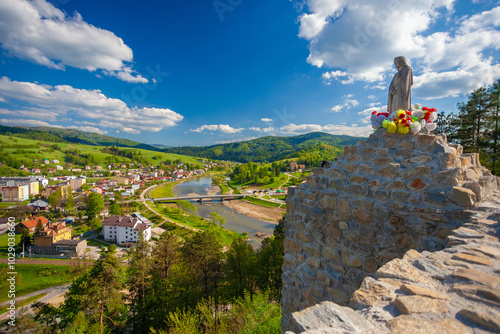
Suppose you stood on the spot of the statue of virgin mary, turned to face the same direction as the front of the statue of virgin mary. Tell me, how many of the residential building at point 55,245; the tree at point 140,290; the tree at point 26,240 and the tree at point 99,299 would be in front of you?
4

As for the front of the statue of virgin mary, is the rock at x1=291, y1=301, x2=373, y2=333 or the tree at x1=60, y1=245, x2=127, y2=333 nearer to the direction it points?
the tree

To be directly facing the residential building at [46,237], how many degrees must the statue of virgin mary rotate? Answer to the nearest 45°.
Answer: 0° — it already faces it

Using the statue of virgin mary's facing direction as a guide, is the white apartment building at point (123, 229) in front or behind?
in front

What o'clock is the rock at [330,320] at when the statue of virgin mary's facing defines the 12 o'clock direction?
The rock is roughly at 9 o'clock from the statue of virgin mary.

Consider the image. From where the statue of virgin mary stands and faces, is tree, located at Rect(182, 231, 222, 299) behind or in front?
in front

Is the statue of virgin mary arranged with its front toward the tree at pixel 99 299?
yes

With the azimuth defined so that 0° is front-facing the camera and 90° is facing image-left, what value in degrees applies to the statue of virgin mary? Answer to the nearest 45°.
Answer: approximately 90°

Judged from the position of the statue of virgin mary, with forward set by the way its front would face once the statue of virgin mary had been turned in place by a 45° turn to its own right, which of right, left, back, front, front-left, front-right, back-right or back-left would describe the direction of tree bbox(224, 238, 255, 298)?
front

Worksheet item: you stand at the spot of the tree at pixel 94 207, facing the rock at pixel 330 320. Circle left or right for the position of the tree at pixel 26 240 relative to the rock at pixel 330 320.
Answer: right

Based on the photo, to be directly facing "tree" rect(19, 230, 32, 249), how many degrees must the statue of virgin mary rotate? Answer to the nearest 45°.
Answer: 0° — it already faces it
